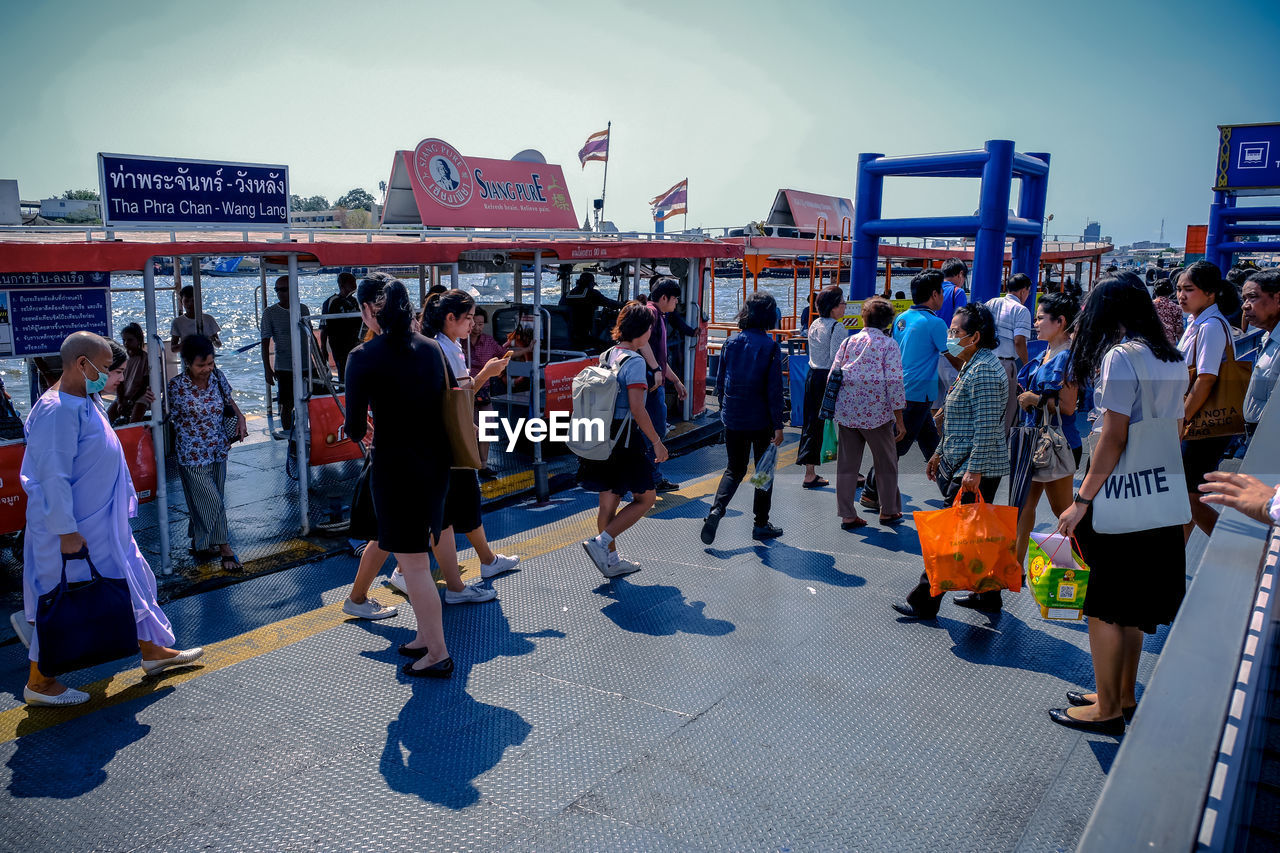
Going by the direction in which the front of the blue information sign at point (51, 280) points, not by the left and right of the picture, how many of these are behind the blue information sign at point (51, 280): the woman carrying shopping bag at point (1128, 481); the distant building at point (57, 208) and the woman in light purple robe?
1

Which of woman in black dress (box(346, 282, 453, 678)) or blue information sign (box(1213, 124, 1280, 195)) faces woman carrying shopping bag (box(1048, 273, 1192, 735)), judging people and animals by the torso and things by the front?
the blue information sign

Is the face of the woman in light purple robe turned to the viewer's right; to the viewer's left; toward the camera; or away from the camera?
to the viewer's right

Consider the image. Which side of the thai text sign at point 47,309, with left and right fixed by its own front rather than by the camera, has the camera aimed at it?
front

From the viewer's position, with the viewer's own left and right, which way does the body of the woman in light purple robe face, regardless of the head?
facing to the right of the viewer

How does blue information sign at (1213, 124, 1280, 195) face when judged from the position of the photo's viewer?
facing the viewer

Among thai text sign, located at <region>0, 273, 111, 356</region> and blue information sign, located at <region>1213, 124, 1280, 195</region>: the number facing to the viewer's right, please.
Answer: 0

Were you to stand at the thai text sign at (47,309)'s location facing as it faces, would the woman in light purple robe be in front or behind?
in front

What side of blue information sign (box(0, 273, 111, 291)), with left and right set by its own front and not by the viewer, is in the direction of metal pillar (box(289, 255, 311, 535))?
left

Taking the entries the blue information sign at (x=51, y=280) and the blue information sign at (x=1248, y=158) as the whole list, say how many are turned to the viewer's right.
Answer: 0
